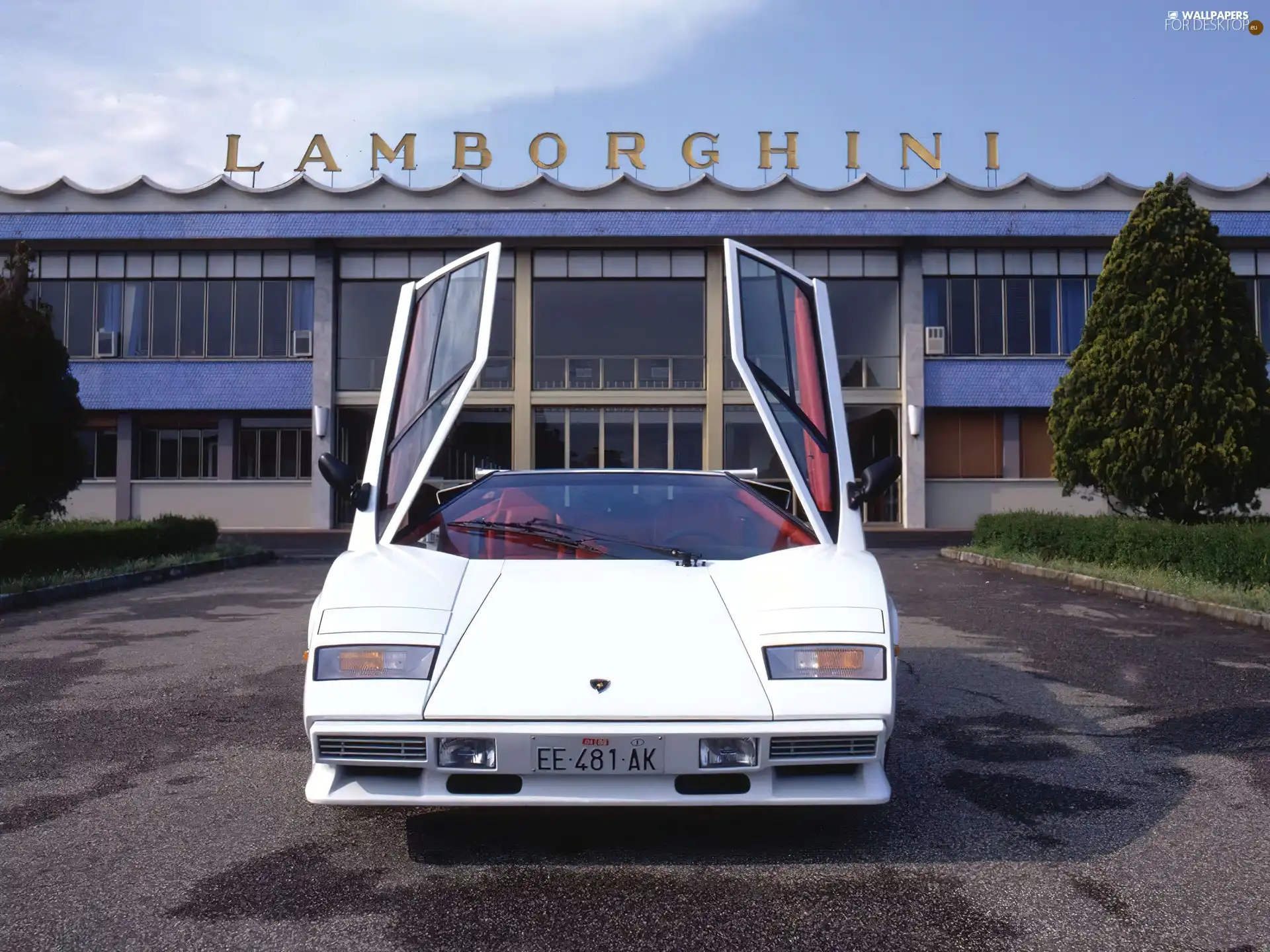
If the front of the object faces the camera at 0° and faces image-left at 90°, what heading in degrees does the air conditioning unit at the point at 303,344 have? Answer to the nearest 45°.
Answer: approximately 0°

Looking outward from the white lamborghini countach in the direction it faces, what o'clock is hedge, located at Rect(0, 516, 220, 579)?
The hedge is roughly at 5 o'clock from the white lamborghini countach.

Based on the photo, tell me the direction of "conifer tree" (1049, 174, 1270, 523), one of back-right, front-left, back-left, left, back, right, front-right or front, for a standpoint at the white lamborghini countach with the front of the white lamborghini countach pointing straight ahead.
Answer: back-left

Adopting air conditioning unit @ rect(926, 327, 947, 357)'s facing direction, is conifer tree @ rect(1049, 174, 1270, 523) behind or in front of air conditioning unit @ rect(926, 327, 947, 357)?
in front

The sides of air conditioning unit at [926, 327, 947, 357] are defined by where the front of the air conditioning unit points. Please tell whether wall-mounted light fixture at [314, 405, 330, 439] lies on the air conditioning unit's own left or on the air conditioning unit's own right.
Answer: on the air conditioning unit's own right

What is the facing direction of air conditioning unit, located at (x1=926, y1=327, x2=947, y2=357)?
toward the camera

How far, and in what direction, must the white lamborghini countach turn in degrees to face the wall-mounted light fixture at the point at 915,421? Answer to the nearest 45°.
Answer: approximately 180°

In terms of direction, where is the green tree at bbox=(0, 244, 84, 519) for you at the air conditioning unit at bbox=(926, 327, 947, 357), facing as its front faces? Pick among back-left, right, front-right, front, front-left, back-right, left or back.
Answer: front-right

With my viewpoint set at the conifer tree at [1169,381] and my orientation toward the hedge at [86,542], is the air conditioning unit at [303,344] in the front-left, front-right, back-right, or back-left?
front-right

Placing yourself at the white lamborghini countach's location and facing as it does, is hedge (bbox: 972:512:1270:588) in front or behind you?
behind

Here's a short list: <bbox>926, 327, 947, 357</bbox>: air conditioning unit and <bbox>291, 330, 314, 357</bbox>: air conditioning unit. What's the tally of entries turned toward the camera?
2

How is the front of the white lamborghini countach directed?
toward the camera

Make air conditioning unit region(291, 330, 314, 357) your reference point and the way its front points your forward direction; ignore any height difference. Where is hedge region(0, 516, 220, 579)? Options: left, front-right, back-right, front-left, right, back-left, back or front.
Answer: front

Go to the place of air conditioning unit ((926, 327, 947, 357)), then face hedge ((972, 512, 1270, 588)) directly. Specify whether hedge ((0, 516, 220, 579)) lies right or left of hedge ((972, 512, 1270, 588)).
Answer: right
